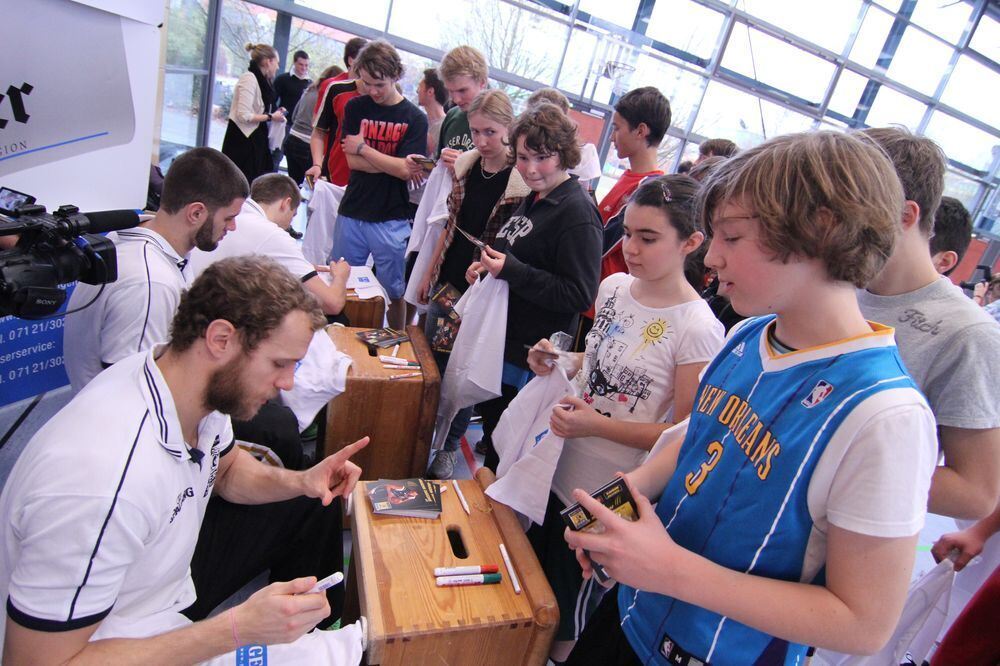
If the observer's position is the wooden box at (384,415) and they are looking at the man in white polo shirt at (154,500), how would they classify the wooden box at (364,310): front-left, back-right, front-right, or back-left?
back-right

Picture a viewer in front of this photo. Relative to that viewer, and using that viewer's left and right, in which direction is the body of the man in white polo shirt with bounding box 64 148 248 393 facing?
facing to the right of the viewer

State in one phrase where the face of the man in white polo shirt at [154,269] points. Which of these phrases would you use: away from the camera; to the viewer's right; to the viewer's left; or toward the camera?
to the viewer's right

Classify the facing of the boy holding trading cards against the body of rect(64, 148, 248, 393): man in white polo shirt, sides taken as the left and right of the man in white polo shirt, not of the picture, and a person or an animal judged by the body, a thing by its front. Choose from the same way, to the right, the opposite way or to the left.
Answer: the opposite way

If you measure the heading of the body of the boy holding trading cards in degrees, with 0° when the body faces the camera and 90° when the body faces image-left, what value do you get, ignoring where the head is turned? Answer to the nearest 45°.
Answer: approximately 45°

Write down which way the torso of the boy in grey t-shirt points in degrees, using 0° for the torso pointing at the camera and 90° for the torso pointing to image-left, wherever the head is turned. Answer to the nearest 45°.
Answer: approximately 45°

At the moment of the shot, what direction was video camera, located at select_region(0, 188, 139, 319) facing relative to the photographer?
facing to the right of the viewer
